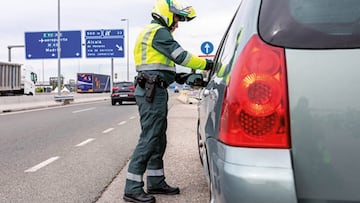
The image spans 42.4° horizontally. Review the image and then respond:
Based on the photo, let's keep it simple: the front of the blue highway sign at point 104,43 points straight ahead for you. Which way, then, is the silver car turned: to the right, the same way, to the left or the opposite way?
the opposite way

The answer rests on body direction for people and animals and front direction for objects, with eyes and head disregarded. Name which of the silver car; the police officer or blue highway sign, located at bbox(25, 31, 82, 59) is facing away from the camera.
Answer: the silver car

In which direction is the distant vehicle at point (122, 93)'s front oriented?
away from the camera

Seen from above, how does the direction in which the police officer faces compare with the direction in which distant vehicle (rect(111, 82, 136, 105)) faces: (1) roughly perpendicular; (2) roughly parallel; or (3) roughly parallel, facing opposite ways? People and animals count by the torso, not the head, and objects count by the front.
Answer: roughly perpendicular

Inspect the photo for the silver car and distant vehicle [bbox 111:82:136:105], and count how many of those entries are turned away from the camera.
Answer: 2

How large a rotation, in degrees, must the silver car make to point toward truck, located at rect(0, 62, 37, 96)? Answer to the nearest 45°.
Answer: approximately 45° to its left

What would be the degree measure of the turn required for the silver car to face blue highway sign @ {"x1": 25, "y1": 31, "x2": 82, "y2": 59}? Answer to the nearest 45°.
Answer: approximately 45° to its left

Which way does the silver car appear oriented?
away from the camera

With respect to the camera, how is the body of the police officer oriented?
to the viewer's right

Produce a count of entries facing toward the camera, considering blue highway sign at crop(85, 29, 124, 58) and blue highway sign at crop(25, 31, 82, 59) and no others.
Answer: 2

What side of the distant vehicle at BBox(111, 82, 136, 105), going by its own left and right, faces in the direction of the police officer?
back

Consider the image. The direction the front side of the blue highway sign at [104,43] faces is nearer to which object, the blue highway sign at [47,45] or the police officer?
the police officer
